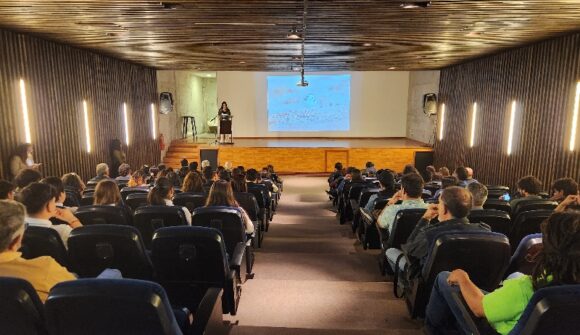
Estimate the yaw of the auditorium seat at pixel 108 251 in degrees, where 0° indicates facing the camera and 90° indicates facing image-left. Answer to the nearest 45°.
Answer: approximately 225°

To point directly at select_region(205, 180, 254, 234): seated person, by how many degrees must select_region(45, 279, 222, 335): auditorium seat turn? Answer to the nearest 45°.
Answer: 0° — it already faces them

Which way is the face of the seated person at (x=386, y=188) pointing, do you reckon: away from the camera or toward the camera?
away from the camera

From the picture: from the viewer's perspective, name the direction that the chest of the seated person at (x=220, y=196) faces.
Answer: away from the camera

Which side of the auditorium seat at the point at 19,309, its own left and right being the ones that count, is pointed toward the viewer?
back

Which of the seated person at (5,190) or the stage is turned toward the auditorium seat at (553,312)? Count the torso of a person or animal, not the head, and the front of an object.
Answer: the stage

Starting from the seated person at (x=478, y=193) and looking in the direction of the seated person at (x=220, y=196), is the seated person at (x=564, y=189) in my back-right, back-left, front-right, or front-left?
back-right

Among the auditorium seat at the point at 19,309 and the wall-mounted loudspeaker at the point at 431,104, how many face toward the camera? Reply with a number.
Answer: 1

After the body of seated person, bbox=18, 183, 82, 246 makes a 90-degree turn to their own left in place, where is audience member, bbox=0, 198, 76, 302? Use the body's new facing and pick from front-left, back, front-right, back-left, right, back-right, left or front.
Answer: back-left

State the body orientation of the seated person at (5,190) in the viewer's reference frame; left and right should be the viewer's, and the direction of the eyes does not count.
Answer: facing away from the viewer and to the right of the viewer

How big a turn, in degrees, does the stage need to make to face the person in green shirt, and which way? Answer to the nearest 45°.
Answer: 0° — it already faces them

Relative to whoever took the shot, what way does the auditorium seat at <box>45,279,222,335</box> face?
facing away from the viewer and to the right of the viewer

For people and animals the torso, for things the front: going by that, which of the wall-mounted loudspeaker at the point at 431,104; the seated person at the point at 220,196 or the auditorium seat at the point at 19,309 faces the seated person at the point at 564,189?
the wall-mounted loudspeaker

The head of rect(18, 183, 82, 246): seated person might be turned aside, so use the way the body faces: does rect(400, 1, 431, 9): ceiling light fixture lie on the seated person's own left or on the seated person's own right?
on the seated person's own right

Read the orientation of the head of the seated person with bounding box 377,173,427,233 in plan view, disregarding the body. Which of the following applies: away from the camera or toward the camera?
away from the camera

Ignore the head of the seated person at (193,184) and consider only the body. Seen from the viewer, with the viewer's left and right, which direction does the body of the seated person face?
facing away from the viewer
